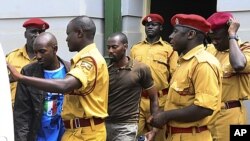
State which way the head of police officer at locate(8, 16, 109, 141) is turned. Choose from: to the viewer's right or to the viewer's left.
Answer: to the viewer's left

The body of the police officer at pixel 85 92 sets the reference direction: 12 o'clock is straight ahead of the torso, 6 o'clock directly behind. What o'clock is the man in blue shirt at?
The man in blue shirt is roughly at 1 o'clock from the police officer.

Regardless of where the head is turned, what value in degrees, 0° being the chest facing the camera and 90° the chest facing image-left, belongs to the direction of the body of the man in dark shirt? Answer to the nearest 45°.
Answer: approximately 45°

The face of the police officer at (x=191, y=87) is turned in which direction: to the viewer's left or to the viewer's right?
to the viewer's left

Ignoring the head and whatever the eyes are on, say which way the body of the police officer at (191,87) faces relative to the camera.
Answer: to the viewer's left

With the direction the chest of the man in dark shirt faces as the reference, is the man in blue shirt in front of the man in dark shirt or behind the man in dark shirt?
in front

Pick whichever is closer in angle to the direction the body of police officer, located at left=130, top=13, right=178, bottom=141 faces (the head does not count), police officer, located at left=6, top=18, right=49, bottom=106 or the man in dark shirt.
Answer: the man in dark shirt

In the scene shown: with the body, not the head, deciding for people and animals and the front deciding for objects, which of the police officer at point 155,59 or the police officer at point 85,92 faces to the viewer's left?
the police officer at point 85,92

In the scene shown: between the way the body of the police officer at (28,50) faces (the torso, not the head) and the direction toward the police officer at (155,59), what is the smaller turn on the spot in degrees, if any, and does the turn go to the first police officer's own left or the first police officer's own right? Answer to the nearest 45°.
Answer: approximately 45° to the first police officer's own left

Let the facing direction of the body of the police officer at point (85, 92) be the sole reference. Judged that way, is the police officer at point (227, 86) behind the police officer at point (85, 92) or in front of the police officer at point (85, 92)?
behind

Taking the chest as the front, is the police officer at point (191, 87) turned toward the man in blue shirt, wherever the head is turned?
yes

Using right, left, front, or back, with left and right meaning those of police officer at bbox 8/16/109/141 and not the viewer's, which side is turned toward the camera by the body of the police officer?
left

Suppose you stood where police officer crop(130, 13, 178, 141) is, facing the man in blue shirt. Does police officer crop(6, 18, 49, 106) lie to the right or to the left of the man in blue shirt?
right
